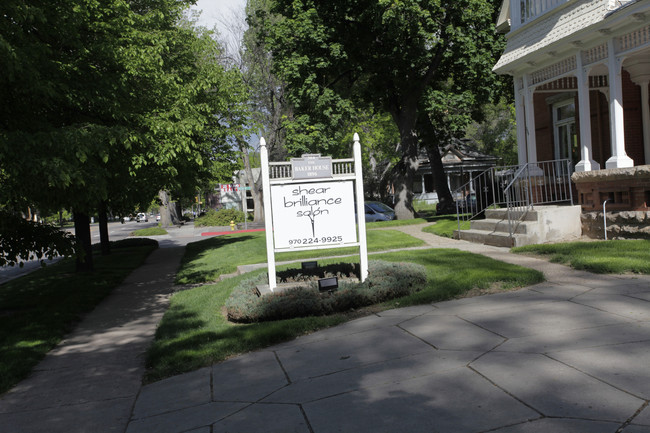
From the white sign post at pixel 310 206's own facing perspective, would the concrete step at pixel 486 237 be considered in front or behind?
behind

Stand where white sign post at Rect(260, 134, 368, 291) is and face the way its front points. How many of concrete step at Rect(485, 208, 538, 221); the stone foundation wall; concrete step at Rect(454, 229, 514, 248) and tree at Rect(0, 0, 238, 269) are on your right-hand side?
1

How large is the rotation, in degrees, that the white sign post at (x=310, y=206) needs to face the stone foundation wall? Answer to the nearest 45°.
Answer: approximately 90° to its left

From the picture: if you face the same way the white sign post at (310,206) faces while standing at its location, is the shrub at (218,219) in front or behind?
behind

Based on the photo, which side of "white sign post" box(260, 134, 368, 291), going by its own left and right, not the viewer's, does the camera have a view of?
front

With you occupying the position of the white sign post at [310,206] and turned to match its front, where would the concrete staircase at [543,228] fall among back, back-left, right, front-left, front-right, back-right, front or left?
back-left

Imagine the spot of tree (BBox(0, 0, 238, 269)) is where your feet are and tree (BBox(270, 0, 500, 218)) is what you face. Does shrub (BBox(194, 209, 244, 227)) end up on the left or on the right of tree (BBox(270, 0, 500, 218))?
left

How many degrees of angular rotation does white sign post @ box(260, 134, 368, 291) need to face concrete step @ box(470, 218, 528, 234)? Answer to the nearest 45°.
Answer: approximately 135° to its left

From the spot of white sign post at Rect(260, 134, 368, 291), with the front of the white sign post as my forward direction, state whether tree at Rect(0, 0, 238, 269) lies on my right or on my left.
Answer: on my right

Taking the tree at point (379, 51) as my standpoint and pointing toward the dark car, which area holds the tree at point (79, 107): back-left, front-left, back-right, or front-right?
back-left
